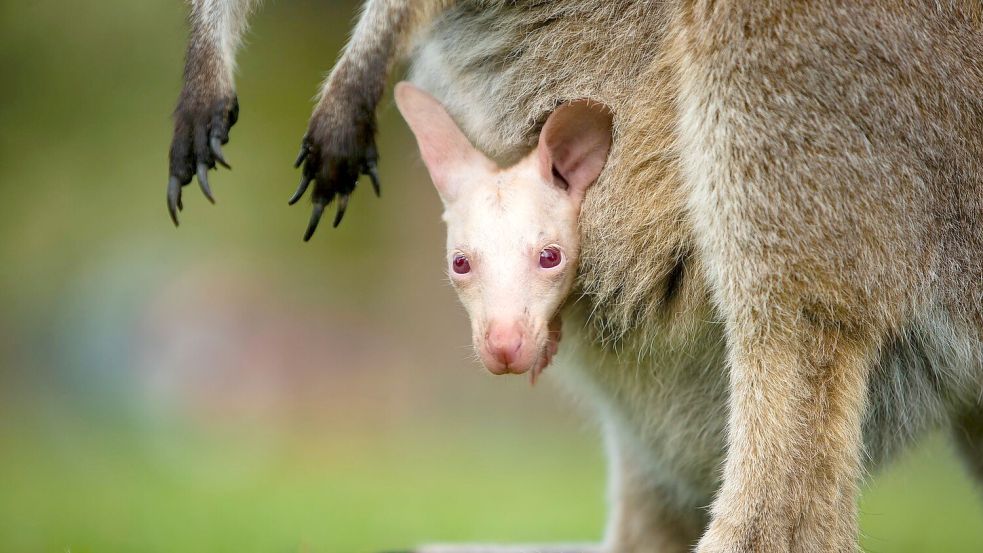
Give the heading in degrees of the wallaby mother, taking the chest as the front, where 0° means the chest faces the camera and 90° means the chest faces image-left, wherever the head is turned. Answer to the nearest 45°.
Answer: approximately 90°
